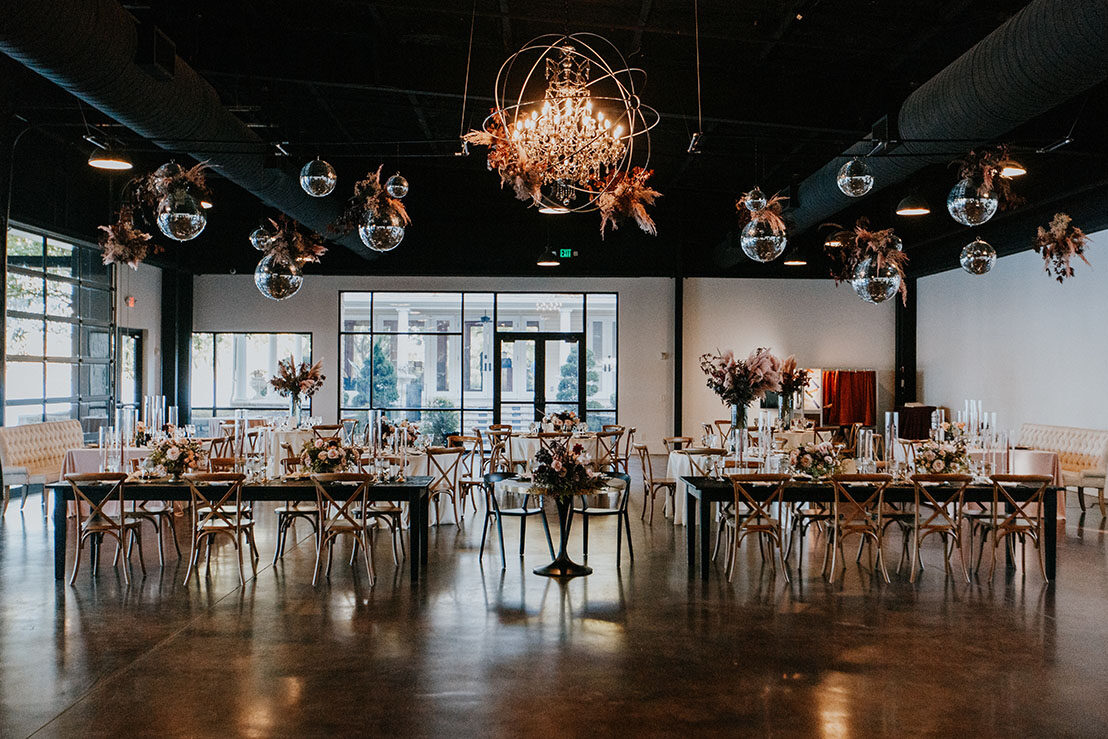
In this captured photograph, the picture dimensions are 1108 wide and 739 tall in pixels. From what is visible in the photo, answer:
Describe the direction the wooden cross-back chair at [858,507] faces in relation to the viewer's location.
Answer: facing away from the viewer

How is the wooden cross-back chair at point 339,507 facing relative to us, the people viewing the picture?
facing away from the viewer

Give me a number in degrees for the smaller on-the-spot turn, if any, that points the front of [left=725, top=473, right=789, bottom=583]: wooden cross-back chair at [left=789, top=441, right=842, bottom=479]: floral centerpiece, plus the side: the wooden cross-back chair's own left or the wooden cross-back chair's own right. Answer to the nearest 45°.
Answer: approximately 45° to the wooden cross-back chair's own right

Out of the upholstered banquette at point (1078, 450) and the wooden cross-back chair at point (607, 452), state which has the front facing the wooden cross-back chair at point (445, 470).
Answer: the upholstered banquette

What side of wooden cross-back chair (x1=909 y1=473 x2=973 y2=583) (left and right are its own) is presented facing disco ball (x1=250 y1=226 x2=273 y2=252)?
left

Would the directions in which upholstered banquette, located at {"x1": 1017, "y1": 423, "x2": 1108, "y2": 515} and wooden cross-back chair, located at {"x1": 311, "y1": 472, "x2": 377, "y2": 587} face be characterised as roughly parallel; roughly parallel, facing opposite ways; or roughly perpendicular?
roughly perpendicular

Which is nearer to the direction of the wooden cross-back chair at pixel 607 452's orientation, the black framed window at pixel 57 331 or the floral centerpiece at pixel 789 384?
the black framed window

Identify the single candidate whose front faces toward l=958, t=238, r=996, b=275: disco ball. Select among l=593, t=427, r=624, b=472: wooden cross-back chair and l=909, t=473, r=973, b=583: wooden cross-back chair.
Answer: l=909, t=473, r=973, b=583: wooden cross-back chair

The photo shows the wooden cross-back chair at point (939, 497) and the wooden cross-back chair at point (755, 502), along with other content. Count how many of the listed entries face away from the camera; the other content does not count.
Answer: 2

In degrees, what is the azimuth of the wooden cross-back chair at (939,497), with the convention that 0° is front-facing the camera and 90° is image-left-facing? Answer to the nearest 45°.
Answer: approximately 180°

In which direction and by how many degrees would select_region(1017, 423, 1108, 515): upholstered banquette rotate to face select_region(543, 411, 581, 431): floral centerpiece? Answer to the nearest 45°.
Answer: approximately 45° to its right

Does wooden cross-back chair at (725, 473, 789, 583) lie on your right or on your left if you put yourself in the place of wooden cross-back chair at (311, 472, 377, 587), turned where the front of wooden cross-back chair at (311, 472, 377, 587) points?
on your right

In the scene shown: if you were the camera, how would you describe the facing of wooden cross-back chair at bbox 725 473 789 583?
facing away from the viewer

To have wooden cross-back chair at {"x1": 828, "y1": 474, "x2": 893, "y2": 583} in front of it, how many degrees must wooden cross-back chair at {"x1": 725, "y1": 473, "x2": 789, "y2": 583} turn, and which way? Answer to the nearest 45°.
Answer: approximately 90° to its right

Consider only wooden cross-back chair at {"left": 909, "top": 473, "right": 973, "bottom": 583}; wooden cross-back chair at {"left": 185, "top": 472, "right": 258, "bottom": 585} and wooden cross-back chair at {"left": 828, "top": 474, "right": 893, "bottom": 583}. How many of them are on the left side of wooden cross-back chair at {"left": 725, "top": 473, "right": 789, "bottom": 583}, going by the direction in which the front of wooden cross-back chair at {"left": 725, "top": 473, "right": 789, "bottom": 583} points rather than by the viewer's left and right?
1

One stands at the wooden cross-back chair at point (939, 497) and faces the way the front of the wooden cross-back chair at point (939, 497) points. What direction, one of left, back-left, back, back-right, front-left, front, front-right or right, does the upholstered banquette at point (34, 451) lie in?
left

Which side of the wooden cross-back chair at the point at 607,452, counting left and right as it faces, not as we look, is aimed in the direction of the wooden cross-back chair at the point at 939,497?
back

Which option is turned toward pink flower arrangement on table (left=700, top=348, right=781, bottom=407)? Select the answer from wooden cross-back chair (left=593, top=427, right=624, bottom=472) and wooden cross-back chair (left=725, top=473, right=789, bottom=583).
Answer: wooden cross-back chair (left=725, top=473, right=789, bottom=583)

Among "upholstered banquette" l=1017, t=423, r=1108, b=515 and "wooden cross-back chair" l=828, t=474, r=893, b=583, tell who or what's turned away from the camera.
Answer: the wooden cross-back chair
